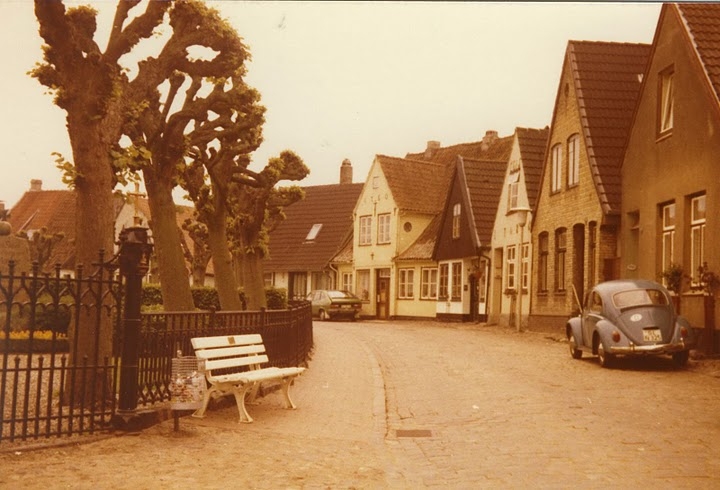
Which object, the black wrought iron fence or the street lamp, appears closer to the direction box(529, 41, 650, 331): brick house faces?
the black wrought iron fence

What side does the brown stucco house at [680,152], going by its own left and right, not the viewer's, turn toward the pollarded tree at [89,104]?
front

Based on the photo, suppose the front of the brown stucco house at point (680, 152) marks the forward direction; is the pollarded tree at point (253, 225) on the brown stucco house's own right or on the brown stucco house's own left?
on the brown stucco house's own right

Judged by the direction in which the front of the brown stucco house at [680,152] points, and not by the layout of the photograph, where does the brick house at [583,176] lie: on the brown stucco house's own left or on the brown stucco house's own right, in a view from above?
on the brown stucco house's own right

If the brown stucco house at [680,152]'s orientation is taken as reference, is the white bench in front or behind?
in front

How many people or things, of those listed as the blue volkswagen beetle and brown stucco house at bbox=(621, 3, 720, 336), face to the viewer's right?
0

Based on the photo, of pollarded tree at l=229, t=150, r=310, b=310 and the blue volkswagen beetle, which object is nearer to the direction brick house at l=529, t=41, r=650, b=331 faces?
the pollarded tree

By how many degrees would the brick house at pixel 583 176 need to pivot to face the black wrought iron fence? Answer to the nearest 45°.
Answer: approximately 45° to its left

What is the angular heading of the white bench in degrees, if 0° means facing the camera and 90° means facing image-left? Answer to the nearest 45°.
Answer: approximately 315°
